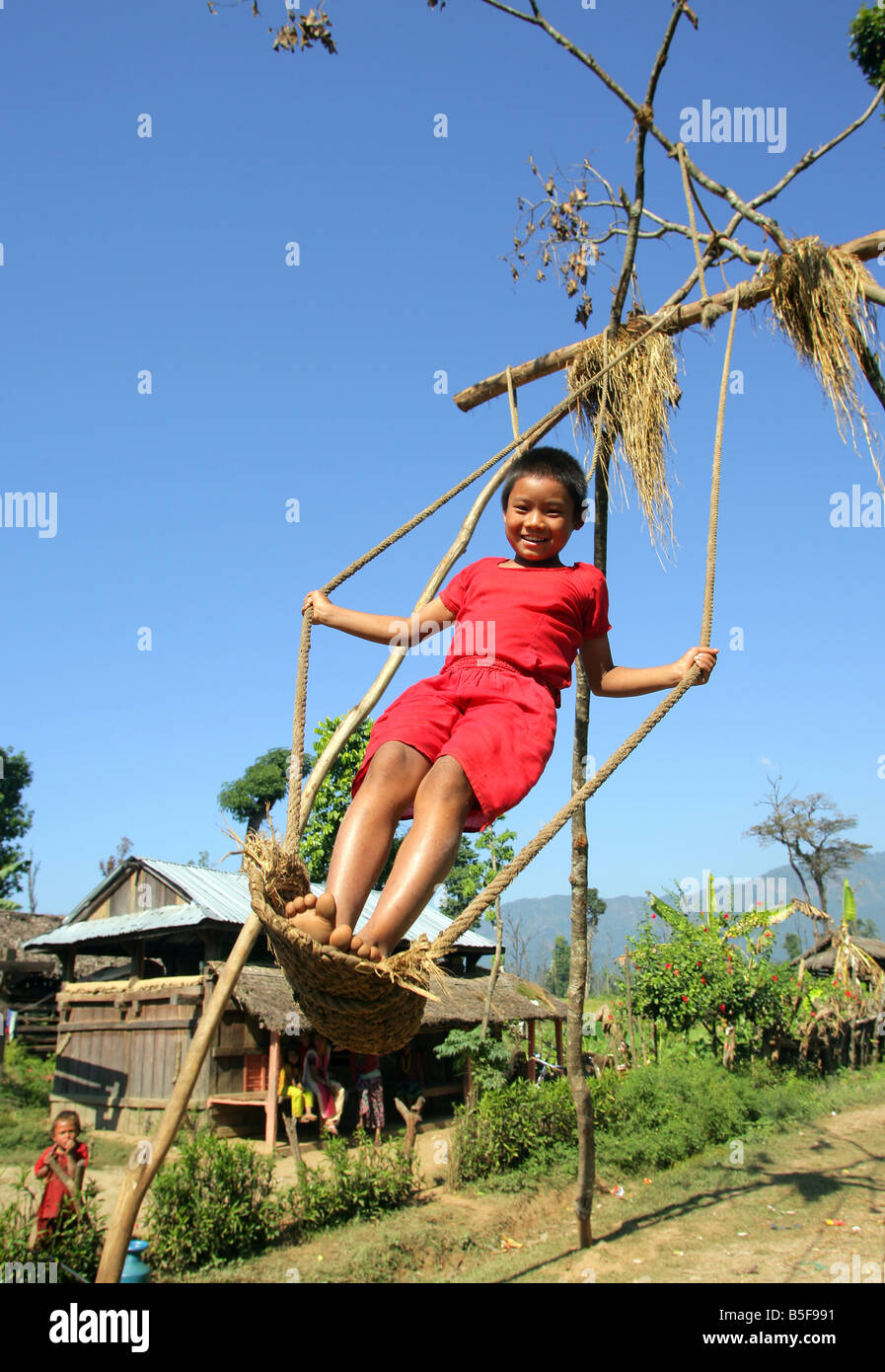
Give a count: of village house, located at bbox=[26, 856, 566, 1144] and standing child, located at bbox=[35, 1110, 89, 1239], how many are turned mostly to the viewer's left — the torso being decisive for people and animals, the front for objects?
0

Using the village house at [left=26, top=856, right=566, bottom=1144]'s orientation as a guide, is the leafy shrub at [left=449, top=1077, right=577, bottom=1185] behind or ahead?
ahead

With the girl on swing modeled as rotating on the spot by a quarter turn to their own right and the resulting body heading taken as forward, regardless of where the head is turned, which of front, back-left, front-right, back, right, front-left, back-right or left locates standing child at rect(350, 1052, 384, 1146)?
front-right

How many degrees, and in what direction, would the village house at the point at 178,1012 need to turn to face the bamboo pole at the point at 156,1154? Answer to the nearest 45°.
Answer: approximately 45° to its right

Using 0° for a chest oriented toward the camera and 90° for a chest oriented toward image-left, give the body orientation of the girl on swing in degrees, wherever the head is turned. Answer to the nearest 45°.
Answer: approximately 45°

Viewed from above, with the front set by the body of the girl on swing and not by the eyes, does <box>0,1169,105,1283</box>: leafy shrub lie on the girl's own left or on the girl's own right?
on the girl's own right

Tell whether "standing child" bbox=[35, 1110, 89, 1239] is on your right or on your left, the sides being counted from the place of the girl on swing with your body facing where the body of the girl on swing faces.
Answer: on your right

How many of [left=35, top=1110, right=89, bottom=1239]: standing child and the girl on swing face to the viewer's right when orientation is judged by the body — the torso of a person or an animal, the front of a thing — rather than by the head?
0

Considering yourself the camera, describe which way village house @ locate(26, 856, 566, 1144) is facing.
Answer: facing the viewer and to the right of the viewer
